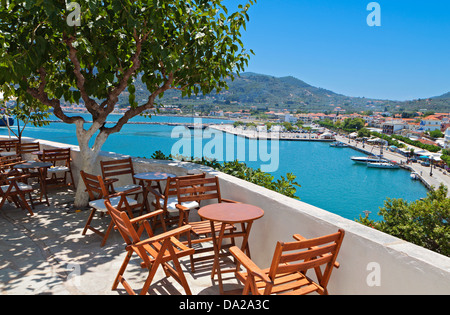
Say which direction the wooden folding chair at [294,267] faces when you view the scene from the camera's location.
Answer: facing away from the viewer and to the left of the viewer

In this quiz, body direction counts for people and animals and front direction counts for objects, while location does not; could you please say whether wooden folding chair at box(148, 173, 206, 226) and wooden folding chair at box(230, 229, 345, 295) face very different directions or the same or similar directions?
same or similar directions

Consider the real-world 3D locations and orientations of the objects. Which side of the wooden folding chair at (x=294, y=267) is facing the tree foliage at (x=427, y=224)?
right

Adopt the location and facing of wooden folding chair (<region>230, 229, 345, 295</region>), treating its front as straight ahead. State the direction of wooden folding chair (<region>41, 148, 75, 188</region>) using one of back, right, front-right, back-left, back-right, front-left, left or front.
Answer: front

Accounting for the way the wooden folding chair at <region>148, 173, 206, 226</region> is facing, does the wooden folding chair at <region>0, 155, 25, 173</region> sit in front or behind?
in front

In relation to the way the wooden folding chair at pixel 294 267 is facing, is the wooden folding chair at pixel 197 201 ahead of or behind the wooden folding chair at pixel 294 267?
ahead

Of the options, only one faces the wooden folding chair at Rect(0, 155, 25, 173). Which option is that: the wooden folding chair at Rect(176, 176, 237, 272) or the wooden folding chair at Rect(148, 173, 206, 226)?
the wooden folding chair at Rect(148, 173, 206, 226)

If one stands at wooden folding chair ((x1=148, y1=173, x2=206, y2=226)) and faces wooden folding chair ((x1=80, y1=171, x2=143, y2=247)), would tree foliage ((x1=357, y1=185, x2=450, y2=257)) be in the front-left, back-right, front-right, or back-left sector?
back-right

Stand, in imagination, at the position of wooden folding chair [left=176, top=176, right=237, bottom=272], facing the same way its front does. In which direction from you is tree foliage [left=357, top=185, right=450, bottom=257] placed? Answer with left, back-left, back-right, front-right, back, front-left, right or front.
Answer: left

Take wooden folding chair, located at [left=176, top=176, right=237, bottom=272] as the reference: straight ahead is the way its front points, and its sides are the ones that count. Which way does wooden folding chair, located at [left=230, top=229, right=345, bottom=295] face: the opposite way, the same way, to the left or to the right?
the opposite way

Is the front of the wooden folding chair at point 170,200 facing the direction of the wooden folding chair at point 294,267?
no

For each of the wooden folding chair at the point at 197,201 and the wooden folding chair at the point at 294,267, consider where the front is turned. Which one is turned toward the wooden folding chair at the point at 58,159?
the wooden folding chair at the point at 294,267

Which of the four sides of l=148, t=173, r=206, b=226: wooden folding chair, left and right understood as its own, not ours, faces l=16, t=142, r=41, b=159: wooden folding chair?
front

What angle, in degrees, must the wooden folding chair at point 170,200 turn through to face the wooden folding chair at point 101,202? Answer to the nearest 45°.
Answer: approximately 45° to its left

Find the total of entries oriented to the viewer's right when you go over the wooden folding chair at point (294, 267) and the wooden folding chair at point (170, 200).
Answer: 0

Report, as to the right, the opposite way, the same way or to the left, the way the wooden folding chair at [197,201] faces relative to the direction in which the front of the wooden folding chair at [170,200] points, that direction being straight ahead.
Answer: the opposite way
